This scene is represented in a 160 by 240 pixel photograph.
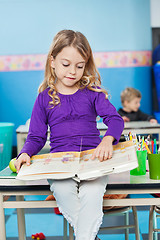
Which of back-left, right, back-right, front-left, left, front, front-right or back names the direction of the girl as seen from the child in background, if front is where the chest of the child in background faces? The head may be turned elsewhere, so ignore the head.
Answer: front-right

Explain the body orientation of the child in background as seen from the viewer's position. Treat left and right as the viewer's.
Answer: facing the viewer and to the right of the viewer

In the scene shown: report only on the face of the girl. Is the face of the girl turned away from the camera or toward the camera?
toward the camera

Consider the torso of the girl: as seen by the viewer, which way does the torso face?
toward the camera

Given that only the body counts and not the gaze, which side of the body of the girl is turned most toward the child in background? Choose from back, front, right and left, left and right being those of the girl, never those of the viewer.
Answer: back

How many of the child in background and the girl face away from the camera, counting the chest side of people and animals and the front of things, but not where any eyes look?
0

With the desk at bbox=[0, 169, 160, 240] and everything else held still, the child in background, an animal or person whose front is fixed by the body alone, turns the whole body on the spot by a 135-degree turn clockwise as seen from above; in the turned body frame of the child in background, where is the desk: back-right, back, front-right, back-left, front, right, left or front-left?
left
